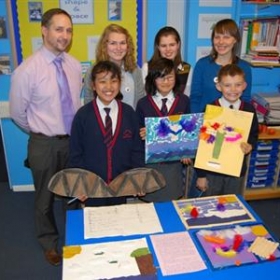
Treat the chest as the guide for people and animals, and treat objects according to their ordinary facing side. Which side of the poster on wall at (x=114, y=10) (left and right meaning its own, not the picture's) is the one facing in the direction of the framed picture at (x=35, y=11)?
right

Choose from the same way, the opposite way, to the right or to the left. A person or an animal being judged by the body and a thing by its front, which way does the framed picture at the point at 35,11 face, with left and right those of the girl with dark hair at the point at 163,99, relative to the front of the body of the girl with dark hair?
the same way

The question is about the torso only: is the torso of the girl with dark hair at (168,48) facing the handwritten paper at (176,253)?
yes

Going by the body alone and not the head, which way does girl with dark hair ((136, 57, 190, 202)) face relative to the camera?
toward the camera

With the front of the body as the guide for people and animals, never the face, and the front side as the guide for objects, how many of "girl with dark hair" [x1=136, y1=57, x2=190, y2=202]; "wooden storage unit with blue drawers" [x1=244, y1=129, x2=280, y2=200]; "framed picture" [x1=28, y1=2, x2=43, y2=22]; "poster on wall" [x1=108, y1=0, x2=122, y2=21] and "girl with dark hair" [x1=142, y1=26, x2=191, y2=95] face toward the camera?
5

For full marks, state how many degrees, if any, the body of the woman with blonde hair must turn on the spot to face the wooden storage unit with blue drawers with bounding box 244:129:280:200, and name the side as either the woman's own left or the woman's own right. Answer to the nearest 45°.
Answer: approximately 90° to the woman's own left

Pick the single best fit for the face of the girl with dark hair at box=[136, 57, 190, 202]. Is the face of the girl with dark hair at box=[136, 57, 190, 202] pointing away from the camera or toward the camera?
toward the camera

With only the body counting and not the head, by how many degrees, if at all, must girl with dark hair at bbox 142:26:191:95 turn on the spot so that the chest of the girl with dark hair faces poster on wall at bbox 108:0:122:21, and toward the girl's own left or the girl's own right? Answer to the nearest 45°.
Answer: approximately 135° to the girl's own right

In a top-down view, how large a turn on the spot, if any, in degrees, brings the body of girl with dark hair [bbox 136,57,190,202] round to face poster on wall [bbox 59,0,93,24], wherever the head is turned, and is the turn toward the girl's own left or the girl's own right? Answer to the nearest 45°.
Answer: approximately 135° to the girl's own right

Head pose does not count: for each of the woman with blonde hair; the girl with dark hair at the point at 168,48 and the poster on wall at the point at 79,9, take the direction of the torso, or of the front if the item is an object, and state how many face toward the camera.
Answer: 3

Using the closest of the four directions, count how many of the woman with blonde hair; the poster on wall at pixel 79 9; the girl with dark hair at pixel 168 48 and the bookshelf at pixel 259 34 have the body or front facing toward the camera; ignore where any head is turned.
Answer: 4

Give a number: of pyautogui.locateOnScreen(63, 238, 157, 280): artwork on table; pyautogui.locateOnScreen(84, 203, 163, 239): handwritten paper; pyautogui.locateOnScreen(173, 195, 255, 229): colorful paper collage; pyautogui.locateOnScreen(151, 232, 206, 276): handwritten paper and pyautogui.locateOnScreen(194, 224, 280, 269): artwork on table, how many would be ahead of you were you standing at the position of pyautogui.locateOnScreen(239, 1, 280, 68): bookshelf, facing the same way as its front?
5

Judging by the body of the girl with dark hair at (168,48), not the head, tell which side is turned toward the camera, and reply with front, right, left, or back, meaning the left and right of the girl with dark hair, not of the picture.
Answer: front

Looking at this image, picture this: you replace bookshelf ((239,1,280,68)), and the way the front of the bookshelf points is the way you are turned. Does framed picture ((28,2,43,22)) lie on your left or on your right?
on your right

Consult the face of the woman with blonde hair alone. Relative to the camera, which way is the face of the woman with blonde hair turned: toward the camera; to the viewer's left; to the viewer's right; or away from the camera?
toward the camera

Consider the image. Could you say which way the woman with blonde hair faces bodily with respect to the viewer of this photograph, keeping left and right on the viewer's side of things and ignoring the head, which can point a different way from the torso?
facing the viewer

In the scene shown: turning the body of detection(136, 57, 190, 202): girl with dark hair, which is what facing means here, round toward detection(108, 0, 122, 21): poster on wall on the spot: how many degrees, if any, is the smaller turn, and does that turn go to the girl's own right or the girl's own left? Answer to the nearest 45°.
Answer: approximately 135° to the girl's own right

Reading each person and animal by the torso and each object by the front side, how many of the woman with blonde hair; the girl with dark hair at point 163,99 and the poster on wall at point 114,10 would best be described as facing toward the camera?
3

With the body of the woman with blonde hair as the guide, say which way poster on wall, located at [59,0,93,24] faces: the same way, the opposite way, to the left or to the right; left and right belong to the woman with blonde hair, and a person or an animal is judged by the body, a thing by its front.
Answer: the same way

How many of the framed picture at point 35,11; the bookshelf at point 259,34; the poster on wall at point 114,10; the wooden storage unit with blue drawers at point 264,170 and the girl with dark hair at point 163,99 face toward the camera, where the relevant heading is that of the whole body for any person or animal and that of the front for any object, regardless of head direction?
5

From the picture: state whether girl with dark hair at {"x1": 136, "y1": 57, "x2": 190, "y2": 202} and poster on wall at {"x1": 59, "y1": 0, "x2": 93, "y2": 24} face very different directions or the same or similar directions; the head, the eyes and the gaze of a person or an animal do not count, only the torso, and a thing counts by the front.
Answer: same or similar directions

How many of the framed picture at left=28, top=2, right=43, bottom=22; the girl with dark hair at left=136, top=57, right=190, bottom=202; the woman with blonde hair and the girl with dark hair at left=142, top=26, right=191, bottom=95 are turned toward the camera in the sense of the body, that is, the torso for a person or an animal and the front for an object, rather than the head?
4
